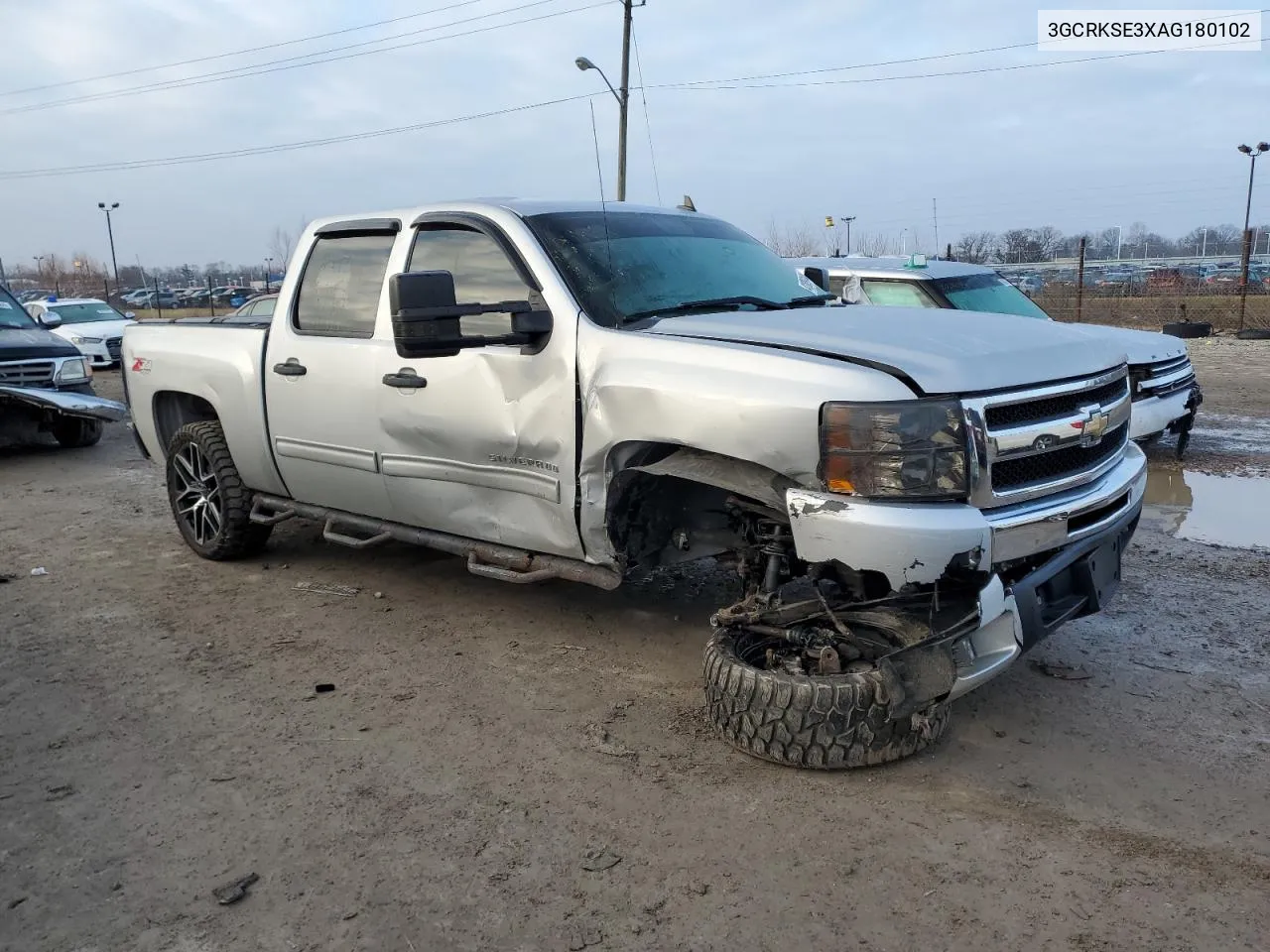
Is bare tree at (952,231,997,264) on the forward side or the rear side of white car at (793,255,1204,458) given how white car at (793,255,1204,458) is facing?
on the rear side

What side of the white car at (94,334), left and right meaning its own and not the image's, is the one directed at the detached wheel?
front

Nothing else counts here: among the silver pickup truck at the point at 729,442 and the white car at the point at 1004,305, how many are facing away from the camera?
0

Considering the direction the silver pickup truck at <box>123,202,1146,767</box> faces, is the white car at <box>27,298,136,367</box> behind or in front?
behind

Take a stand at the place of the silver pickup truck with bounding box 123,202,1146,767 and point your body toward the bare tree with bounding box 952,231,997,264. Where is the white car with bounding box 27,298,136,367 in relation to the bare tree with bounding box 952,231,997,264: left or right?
left

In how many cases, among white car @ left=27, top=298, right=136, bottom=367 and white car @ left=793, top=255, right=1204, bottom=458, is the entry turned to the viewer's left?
0

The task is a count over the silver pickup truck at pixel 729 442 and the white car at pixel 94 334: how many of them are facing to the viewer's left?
0

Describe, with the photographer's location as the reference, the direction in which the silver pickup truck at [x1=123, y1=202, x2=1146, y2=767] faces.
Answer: facing the viewer and to the right of the viewer

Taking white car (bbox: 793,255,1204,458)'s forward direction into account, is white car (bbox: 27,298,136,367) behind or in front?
behind

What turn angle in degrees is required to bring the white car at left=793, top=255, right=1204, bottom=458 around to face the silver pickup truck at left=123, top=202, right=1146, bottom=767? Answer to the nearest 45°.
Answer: approximately 45° to its right

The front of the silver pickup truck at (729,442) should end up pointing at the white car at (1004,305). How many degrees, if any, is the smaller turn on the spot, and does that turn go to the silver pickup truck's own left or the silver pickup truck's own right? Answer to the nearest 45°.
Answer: approximately 90° to the silver pickup truck's own left

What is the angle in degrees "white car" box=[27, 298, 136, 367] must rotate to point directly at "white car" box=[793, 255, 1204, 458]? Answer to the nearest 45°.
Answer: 0° — it already faces it

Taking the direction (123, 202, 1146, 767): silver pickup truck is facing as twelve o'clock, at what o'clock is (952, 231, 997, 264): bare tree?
The bare tree is roughly at 8 o'clock from the silver pickup truck.
